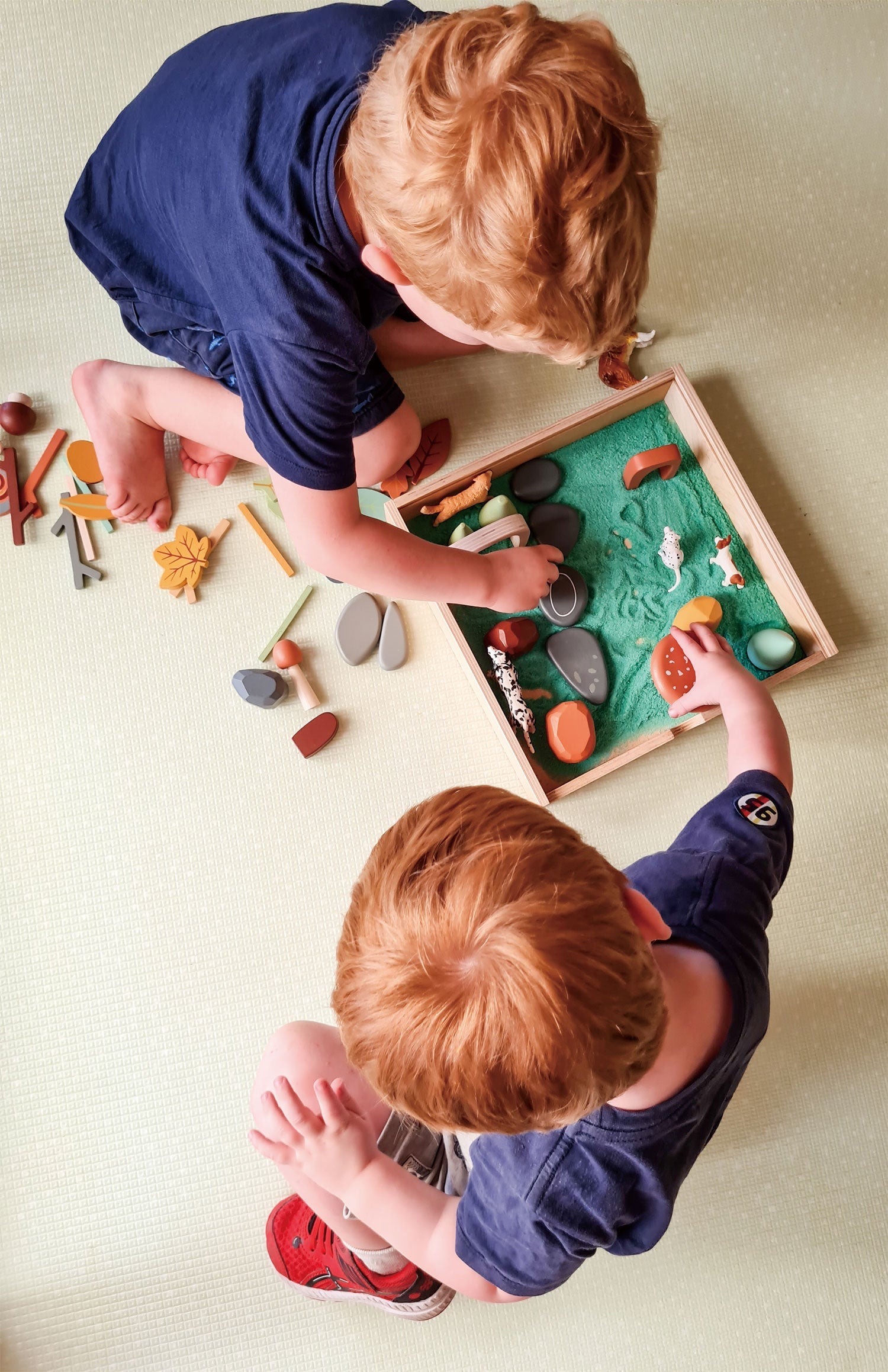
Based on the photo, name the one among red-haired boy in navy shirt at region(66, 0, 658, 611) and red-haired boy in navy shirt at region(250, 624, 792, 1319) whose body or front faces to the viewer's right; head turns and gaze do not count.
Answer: red-haired boy in navy shirt at region(66, 0, 658, 611)

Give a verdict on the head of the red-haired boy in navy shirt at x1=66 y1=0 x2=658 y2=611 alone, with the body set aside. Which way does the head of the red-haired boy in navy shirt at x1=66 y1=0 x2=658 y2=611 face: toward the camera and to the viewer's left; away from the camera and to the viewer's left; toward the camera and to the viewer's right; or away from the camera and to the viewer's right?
toward the camera and to the viewer's right

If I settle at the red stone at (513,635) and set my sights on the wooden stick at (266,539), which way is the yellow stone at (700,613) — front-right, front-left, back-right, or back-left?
back-right

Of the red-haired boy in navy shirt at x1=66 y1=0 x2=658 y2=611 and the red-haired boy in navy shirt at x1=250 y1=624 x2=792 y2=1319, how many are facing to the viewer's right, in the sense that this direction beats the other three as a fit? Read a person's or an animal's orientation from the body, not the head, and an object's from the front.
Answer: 1

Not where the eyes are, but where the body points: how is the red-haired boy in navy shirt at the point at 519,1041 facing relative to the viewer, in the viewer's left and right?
facing away from the viewer and to the left of the viewer

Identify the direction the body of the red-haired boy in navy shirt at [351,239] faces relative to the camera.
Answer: to the viewer's right
